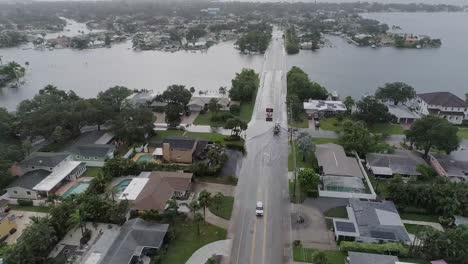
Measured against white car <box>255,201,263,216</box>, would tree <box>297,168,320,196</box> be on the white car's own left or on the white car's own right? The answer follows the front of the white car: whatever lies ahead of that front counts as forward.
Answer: on the white car's own left

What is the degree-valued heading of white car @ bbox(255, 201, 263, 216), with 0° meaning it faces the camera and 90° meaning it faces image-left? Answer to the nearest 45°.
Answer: approximately 0°

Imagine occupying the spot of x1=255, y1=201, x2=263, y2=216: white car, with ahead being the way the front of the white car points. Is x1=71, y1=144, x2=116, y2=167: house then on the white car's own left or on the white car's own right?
on the white car's own right

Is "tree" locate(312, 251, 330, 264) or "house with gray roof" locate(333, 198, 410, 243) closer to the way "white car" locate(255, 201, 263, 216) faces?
the tree

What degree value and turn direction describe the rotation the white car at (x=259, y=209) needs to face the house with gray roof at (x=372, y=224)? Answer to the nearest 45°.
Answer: approximately 90° to its left

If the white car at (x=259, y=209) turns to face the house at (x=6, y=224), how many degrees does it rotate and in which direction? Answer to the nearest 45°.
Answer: approximately 90° to its right

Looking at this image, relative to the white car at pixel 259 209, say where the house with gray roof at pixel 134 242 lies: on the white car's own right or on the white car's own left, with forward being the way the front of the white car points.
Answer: on the white car's own right

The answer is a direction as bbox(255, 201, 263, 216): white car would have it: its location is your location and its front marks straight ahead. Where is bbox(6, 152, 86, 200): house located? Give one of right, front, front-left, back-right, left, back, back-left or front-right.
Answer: right

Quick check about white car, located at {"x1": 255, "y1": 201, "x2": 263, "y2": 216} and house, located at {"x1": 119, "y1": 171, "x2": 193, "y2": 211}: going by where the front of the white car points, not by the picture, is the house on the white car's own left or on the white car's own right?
on the white car's own right

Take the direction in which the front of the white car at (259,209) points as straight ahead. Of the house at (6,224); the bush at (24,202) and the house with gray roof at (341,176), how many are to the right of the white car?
2

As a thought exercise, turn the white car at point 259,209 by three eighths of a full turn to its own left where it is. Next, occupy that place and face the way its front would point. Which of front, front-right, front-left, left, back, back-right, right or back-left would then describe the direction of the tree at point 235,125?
front-left

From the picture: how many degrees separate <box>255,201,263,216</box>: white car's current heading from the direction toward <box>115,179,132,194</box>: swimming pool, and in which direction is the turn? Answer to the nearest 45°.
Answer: approximately 90° to its right

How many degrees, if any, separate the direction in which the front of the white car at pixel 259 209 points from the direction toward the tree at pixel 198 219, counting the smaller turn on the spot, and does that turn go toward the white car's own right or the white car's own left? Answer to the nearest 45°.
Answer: approximately 45° to the white car's own right

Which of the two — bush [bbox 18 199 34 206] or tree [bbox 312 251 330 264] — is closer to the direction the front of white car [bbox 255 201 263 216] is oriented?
the tree

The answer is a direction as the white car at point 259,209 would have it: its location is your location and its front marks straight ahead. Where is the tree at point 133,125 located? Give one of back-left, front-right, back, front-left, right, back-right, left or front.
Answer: back-right
